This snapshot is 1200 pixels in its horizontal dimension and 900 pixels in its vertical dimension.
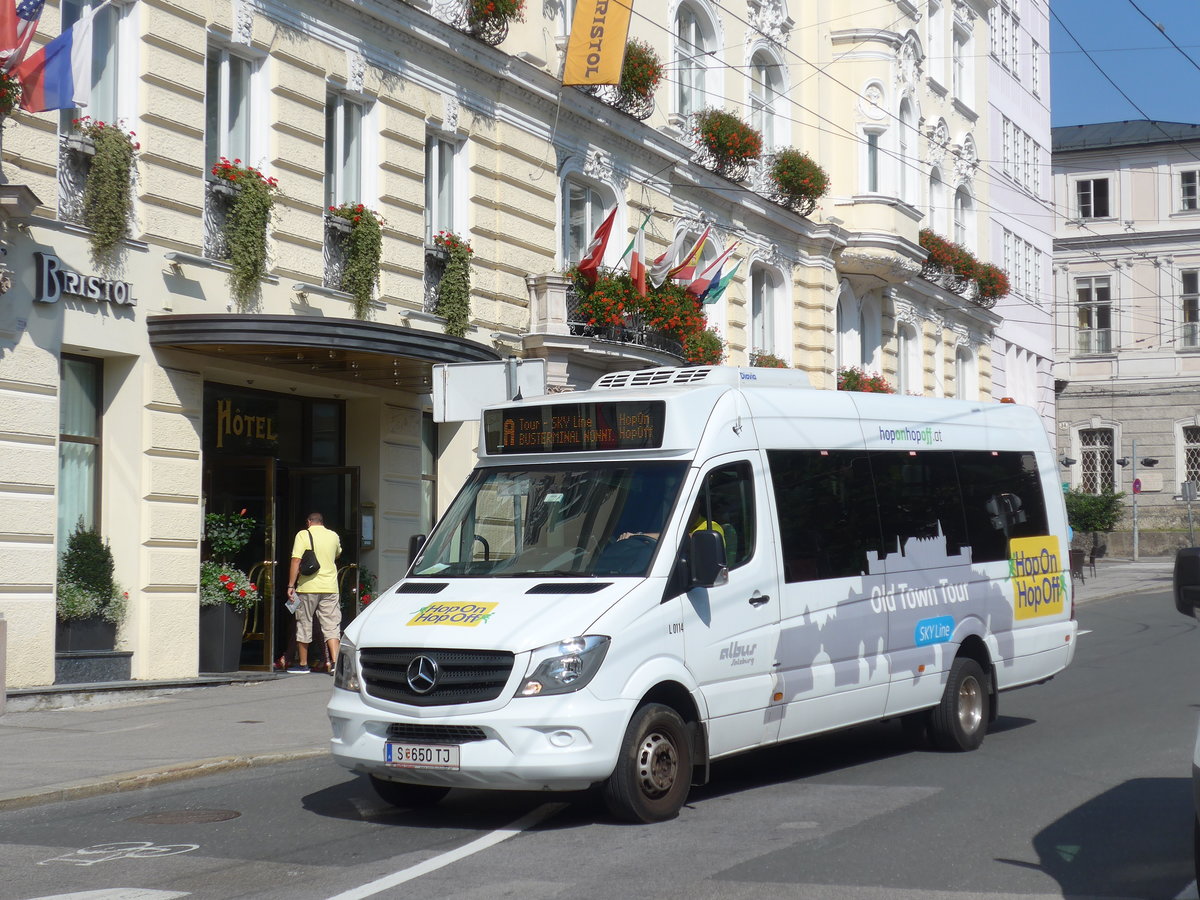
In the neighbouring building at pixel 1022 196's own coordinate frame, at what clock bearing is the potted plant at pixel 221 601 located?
The potted plant is roughly at 2 o'clock from the neighbouring building.

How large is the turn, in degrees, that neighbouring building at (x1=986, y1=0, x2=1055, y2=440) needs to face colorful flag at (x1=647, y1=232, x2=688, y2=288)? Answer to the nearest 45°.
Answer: approximately 45° to its right

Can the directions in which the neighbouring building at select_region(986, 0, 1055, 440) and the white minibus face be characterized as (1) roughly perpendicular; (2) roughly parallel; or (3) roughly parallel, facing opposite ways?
roughly perpendicular

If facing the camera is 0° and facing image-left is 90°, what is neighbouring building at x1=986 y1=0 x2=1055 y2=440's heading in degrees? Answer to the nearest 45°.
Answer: approximately 315°

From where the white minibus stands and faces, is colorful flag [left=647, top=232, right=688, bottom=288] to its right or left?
on its right

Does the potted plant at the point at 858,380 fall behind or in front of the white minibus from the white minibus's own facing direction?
behind

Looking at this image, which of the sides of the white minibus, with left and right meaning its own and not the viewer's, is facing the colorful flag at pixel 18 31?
right

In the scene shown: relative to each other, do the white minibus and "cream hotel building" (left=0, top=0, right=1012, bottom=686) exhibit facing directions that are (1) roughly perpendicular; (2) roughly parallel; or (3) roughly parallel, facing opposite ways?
roughly perpendicular

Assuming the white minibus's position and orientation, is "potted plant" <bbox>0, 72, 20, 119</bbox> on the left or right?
on its right

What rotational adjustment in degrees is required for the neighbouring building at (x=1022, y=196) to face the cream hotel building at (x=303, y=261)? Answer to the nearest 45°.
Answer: approximately 45° to its right

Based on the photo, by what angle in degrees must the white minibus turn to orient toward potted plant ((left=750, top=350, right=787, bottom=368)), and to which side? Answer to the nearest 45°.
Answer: approximately 135° to its right

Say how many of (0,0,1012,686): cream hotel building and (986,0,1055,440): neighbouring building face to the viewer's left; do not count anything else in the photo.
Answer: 0

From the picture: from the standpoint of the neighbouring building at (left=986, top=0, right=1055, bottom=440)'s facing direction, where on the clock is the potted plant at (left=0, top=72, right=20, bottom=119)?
The potted plant is roughly at 2 o'clock from the neighbouring building.

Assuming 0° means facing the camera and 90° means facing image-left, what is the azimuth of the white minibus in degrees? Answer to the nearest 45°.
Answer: approximately 45°
